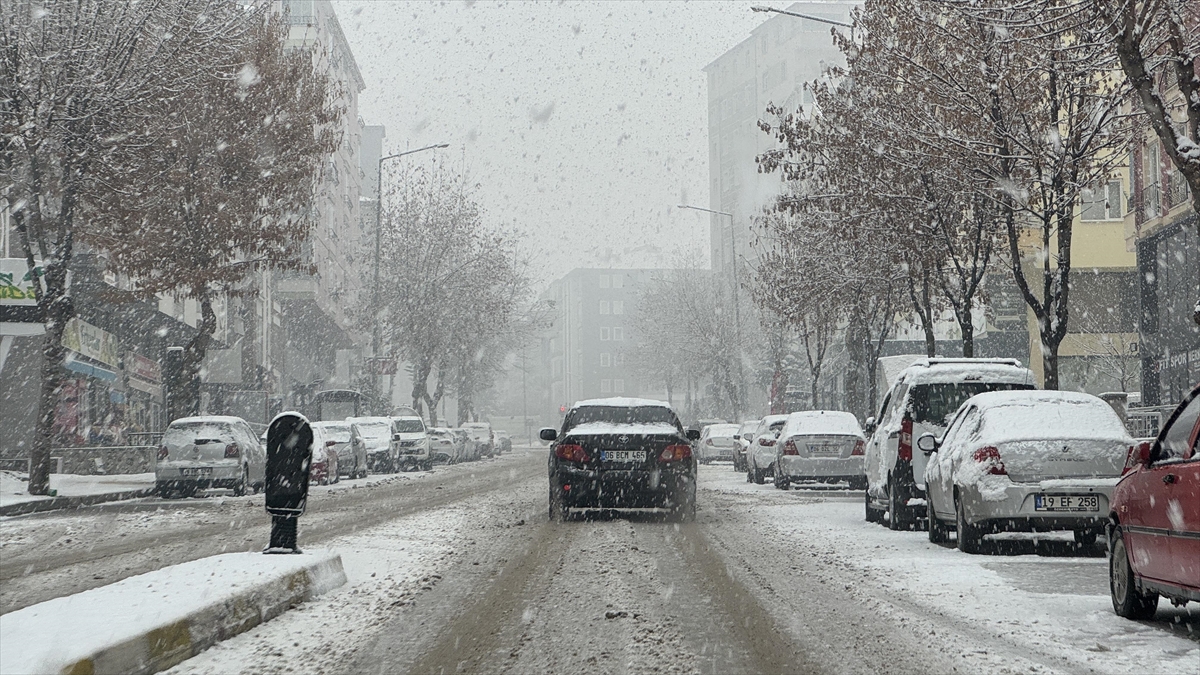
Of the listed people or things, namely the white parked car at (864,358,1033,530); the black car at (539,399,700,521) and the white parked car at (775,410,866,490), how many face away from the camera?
3

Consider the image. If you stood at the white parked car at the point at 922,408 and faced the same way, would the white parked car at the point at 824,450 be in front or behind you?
in front

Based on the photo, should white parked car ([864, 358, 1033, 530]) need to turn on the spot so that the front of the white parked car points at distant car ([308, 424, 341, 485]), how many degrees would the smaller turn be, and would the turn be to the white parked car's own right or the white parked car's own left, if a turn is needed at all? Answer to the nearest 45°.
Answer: approximately 45° to the white parked car's own left

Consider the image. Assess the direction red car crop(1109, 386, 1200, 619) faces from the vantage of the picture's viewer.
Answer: facing away from the viewer and to the left of the viewer

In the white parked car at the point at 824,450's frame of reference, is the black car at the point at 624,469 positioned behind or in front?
behind

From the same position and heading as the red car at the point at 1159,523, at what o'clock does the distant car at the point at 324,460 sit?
The distant car is roughly at 12 o'clock from the red car.

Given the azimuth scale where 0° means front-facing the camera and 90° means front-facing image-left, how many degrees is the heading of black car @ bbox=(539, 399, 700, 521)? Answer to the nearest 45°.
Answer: approximately 180°

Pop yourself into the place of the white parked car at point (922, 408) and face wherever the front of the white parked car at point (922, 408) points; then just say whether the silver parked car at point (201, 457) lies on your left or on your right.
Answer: on your left

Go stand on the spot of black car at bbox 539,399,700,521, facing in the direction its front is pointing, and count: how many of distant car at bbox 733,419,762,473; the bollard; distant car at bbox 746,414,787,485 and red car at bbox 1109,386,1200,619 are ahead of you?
2

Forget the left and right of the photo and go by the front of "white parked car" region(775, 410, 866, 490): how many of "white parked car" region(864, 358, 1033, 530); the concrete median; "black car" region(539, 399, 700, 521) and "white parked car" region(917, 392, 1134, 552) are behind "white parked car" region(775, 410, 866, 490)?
4

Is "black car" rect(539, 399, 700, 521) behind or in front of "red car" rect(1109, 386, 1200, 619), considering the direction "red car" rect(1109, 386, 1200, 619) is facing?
in front

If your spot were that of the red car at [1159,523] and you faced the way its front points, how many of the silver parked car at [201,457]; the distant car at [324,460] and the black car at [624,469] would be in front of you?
3

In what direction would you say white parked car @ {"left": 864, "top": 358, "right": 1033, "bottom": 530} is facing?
away from the camera

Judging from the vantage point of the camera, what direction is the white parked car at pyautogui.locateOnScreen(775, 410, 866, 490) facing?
facing away from the viewer
